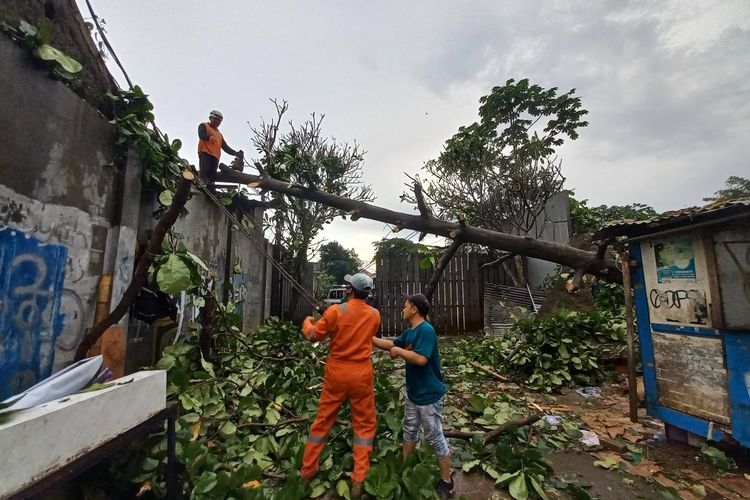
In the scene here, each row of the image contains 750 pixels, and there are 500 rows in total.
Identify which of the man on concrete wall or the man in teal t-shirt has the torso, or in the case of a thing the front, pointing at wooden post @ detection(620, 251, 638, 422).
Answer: the man on concrete wall

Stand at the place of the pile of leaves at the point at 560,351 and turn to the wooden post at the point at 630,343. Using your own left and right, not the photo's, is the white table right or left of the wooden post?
right

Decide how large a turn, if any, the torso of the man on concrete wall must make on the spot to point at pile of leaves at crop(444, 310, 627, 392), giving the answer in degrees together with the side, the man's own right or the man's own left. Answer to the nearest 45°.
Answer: approximately 45° to the man's own left

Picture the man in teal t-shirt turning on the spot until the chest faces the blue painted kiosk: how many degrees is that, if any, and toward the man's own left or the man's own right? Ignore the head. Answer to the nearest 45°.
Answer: approximately 180°

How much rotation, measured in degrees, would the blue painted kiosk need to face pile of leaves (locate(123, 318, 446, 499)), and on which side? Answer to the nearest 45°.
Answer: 0° — it already faces it

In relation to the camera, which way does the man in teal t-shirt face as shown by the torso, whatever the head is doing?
to the viewer's left

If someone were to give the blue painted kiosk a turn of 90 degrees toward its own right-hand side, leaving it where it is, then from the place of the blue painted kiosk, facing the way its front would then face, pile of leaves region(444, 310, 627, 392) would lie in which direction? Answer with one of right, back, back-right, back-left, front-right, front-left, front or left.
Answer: front

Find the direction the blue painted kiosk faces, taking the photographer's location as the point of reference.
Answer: facing the viewer and to the left of the viewer

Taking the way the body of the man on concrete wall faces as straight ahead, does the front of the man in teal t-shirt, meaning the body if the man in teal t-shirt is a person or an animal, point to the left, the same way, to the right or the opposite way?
the opposite way

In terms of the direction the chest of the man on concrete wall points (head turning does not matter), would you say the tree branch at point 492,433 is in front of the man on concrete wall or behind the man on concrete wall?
in front

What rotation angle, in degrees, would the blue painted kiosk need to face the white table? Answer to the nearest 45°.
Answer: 0° — it already faces it

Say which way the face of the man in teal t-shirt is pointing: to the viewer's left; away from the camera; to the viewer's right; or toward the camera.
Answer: to the viewer's left

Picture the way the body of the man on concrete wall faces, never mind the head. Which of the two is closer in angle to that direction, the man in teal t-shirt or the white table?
the man in teal t-shirt

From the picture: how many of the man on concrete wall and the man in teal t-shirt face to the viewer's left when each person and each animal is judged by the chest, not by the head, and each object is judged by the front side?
1

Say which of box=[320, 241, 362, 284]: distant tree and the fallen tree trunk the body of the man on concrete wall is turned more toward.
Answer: the fallen tree trunk

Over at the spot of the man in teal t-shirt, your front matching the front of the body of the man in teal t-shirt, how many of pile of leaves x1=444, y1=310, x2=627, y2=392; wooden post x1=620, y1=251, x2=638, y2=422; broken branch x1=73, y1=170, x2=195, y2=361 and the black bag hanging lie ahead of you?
2

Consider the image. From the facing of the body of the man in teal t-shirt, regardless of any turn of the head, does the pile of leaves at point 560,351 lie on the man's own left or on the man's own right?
on the man's own right
